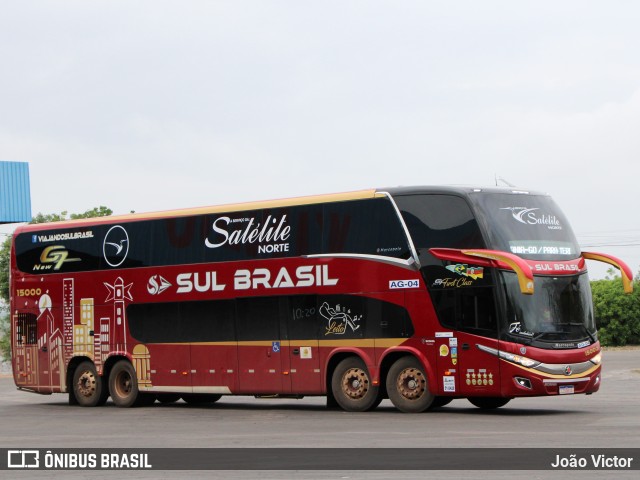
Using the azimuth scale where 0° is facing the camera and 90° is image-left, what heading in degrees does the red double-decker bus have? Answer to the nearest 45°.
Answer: approximately 315°
